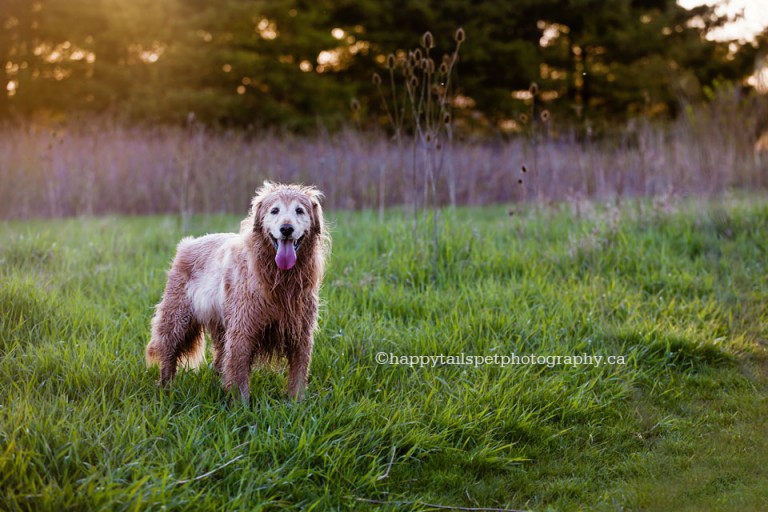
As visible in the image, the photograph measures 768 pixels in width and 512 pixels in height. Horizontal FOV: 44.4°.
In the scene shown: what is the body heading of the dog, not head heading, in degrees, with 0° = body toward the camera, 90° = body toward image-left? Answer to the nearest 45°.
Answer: approximately 315°
